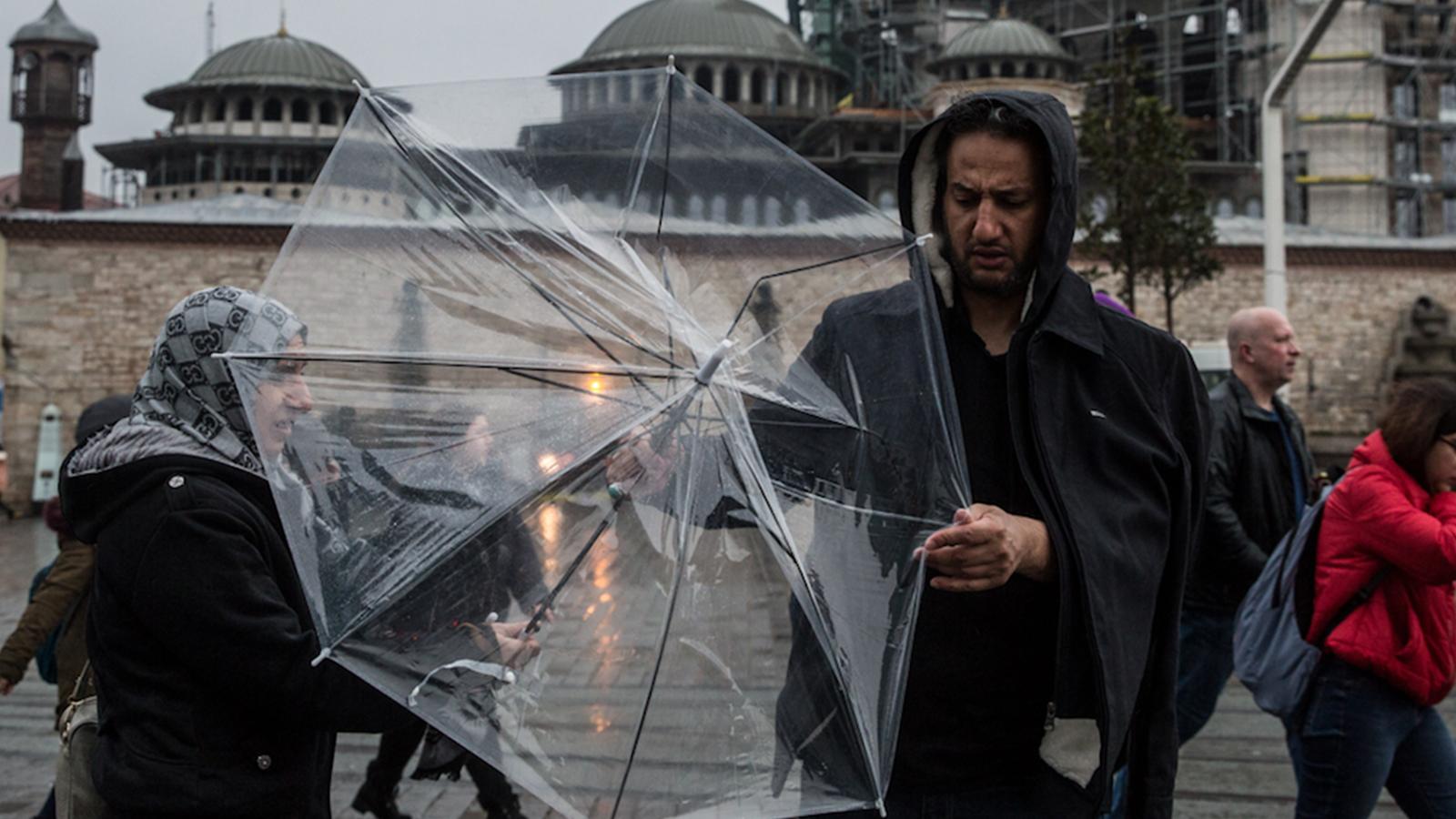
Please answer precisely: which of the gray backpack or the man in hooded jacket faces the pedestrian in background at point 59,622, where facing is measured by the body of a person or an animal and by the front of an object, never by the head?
the gray backpack

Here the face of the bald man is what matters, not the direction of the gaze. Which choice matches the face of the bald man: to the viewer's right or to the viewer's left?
to the viewer's right

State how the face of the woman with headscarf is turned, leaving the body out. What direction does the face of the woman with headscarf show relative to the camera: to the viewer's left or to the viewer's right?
to the viewer's right

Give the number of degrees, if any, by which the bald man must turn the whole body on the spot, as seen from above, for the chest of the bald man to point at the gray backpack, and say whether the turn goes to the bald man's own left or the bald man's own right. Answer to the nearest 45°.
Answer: approximately 45° to the bald man's own right

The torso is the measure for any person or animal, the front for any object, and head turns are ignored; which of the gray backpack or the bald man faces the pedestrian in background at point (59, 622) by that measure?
the gray backpack

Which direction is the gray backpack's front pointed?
to the viewer's left

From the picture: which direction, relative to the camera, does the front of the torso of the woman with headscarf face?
to the viewer's right

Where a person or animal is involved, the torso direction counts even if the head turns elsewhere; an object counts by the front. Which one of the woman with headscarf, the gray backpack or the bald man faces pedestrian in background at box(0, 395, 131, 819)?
the gray backpack
